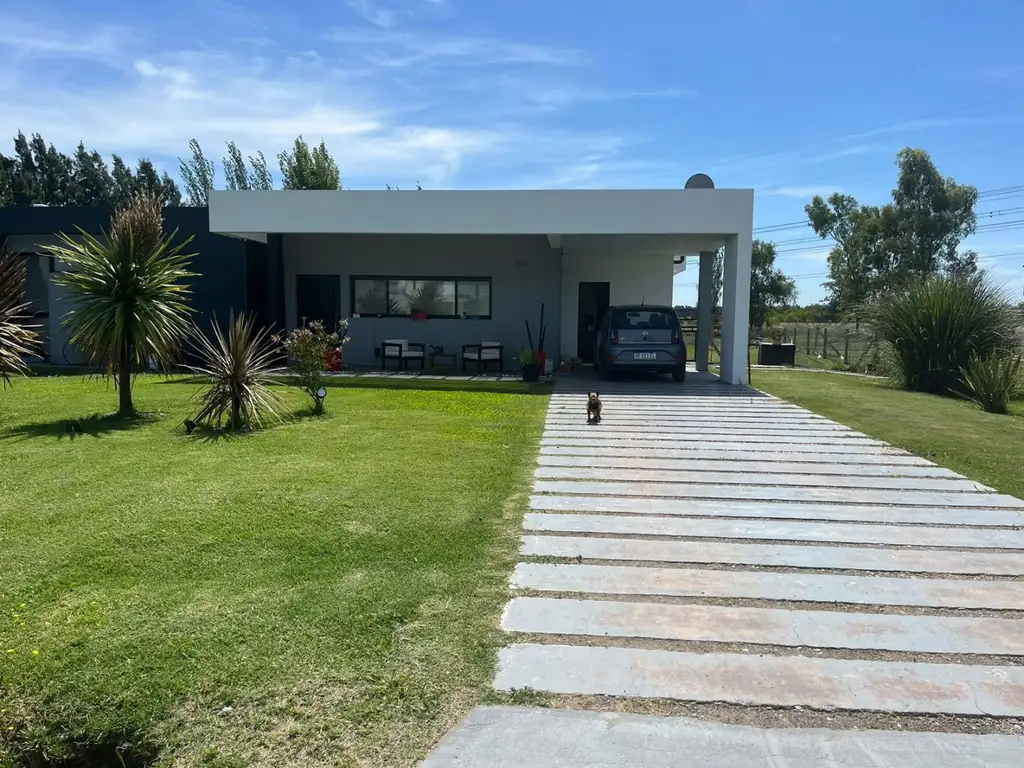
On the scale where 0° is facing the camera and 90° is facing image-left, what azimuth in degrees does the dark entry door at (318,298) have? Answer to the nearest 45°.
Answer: approximately 0°

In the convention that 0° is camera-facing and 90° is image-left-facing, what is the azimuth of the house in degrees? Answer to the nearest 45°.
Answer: approximately 0°

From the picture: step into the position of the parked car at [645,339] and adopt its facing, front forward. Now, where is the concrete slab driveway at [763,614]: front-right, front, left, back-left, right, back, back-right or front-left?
back

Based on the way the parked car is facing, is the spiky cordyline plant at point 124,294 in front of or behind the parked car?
behind

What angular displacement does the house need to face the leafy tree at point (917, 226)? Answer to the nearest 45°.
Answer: approximately 135° to its left

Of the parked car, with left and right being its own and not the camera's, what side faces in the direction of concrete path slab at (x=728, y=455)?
back

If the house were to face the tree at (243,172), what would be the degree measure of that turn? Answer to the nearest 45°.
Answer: approximately 135° to its right

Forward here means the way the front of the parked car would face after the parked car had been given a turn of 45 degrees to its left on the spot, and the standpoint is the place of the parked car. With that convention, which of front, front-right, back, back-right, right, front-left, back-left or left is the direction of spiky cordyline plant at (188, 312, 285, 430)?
left

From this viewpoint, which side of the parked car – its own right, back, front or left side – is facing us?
back

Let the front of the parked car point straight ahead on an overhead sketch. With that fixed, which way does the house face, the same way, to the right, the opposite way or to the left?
the opposite way

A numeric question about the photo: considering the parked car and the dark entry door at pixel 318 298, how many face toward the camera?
1

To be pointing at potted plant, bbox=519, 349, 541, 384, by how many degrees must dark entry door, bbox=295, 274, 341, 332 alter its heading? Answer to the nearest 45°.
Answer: approximately 45° to its left

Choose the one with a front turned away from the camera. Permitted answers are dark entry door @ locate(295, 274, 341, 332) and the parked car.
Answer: the parked car

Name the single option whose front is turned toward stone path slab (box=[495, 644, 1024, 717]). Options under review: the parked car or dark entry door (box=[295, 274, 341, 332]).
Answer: the dark entry door

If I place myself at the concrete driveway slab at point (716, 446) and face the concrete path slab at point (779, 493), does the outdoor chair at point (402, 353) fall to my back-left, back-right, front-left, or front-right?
back-right

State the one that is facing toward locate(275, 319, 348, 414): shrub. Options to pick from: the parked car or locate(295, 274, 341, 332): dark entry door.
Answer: the dark entry door
